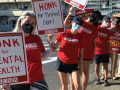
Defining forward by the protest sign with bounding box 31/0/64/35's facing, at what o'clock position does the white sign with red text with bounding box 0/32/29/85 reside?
The white sign with red text is roughly at 1 o'clock from the protest sign.

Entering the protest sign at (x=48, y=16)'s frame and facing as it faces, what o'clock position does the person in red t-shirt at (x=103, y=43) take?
The person in red t-shirt is roughly at 7 o'clock from the protest sign.

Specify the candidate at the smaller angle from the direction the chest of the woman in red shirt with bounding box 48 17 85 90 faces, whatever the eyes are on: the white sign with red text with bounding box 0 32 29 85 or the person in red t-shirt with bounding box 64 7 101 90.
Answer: the white sign with red text

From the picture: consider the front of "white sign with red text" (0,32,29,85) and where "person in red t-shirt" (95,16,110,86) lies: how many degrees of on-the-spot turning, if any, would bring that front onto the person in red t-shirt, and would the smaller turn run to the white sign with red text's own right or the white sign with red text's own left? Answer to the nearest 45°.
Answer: approximately 135° to the white sign with red text's own left

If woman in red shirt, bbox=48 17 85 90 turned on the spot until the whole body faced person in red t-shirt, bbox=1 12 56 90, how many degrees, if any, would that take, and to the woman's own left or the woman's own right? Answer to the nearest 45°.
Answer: approximately 45° to the woman's own right

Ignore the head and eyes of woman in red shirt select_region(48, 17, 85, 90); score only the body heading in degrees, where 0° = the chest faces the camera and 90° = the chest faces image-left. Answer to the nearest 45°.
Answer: approximately 0°

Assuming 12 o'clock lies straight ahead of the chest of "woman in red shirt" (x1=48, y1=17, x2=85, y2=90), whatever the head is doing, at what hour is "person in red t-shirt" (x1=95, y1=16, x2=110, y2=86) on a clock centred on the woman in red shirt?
The person in red t-shirt is roughly at 7 o'clock from the woman in red shirt.

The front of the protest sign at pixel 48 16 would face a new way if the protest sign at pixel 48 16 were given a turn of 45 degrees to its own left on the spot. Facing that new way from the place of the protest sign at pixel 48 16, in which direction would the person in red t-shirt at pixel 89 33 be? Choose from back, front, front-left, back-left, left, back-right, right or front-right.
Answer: left

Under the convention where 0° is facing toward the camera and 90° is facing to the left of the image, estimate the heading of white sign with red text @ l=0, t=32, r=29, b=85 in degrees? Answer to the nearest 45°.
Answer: approximately 0°
